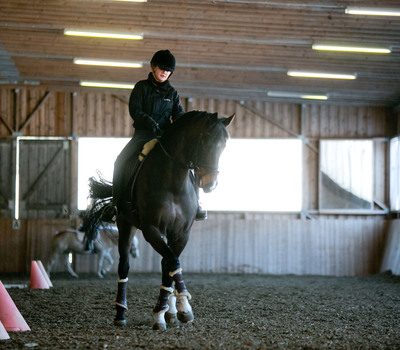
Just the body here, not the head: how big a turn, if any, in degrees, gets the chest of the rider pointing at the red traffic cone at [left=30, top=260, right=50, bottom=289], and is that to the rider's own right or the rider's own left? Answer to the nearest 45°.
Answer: approximately 180°

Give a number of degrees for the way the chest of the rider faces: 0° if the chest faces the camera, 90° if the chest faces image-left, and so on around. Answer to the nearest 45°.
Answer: approximately 0°
